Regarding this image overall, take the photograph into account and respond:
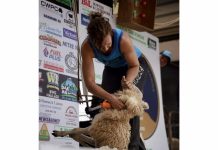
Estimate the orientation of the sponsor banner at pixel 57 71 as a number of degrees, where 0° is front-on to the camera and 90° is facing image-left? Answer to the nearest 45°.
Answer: approximately 315°

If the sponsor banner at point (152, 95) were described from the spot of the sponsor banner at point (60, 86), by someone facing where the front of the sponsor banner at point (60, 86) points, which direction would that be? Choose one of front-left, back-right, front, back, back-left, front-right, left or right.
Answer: left

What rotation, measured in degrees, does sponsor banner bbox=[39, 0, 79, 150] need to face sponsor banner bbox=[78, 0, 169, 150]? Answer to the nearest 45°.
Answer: approximately 90° to its left
